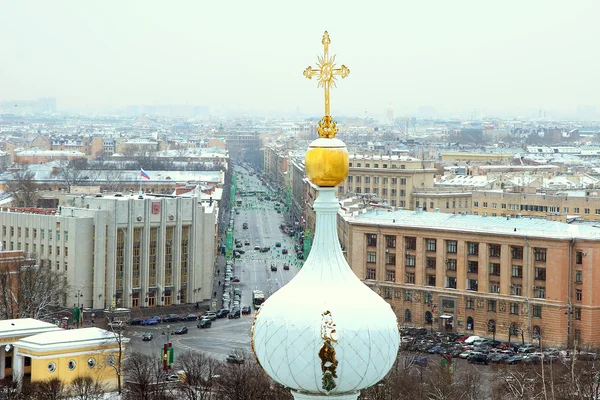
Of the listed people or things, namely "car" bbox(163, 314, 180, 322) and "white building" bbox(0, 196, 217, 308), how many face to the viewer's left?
1

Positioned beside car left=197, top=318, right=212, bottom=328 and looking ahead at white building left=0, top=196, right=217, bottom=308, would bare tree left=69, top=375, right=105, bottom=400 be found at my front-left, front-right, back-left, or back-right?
back-left

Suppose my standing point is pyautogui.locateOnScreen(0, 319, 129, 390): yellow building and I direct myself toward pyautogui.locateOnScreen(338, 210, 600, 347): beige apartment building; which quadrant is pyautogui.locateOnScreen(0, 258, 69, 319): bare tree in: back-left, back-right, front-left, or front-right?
front-left

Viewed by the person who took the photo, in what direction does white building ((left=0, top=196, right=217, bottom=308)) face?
facing the viewer

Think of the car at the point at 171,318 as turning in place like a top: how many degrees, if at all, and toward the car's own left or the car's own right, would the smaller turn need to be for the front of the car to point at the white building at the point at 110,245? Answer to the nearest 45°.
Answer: approximately 45° to the car's own right

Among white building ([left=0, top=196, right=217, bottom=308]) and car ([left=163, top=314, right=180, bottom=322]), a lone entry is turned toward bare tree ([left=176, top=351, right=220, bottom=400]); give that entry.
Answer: the white building

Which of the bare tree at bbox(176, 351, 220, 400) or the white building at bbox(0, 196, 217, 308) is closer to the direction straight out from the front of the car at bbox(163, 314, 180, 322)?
the white building

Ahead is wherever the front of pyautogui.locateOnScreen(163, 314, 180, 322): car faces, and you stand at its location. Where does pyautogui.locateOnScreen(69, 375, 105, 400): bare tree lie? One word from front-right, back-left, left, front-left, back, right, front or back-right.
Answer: left

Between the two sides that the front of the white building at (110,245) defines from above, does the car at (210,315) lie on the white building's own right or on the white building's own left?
on the white building's own left

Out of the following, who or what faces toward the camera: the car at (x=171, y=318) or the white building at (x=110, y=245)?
the white building

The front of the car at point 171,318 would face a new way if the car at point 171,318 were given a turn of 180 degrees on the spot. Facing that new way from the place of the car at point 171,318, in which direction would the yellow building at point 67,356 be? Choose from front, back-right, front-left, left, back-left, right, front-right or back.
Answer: right

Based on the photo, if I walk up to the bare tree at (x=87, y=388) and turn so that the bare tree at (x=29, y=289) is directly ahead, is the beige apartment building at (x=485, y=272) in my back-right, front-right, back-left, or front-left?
front-right

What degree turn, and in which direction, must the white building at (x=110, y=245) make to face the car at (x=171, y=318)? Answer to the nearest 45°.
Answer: approximately 45° to its left

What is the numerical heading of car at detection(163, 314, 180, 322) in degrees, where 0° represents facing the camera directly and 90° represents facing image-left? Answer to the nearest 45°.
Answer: approximately 90°

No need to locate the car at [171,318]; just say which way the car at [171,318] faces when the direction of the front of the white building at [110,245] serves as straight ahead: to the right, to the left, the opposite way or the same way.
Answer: to the right
